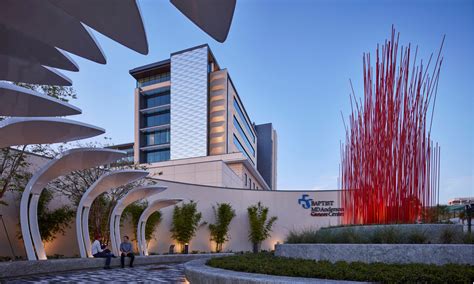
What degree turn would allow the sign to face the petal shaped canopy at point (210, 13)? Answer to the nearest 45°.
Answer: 0° — it already faces it

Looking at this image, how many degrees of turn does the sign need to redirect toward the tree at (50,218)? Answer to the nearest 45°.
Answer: approximately 45° to its right

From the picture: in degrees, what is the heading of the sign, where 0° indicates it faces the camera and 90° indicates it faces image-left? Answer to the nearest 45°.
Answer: approximately 0°

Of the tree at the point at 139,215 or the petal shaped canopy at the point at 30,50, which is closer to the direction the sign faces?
the petal shaped canopy

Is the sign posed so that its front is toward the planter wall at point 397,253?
yes

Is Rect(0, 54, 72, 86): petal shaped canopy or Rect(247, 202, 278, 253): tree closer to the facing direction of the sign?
the petal shaped canopy

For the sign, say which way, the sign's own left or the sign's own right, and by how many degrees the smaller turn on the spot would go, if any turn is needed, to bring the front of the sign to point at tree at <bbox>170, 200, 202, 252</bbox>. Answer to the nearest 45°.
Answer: approximately 45° to the sign's own right

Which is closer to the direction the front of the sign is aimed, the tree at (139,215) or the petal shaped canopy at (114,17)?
the petal shaped canopy
